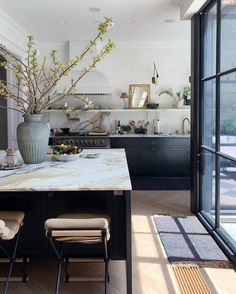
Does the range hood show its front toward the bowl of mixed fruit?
yes

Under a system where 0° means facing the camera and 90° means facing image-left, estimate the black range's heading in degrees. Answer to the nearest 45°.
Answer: approximately 0°

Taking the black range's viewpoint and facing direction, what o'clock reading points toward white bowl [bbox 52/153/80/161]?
The white bowl is roughly at 12 o'clock from the black range.

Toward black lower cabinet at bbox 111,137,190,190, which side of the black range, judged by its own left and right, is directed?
left

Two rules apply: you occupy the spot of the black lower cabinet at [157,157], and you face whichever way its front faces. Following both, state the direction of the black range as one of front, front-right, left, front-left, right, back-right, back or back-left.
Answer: right

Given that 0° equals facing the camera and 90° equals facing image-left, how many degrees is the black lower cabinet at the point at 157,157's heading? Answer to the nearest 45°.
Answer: approximately 0°

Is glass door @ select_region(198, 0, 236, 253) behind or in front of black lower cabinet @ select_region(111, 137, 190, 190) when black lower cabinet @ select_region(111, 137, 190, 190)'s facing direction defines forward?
in front

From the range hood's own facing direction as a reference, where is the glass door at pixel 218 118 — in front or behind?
in front

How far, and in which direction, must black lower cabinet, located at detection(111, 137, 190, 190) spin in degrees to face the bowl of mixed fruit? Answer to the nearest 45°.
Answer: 0° — it already faces it
